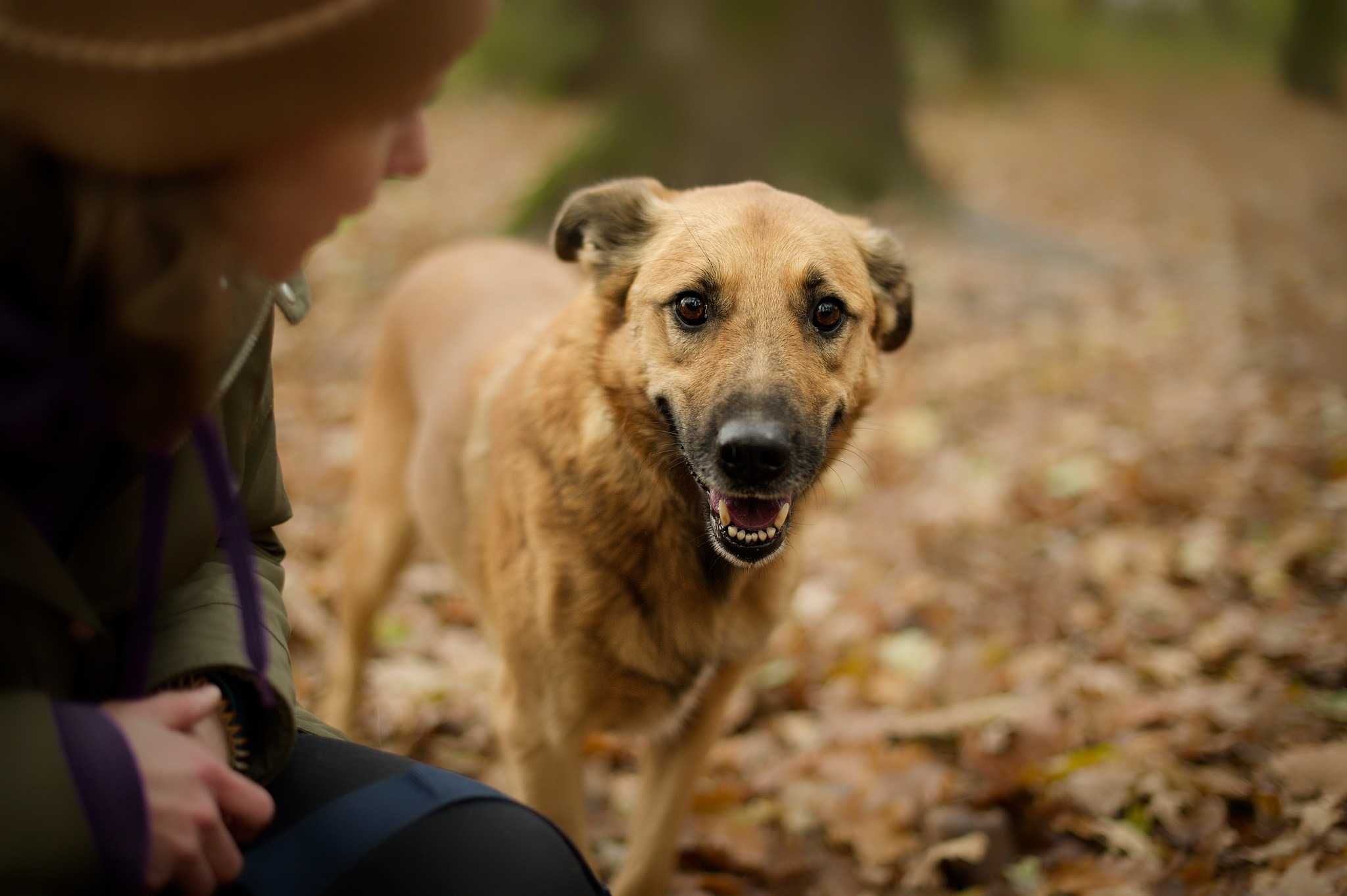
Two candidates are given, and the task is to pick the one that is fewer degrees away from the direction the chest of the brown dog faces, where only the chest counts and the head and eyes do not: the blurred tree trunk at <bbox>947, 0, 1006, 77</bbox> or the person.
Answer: the person

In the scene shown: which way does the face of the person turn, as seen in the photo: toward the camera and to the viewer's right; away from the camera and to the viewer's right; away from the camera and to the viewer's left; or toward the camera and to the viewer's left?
away from the camera and to the viewer's right

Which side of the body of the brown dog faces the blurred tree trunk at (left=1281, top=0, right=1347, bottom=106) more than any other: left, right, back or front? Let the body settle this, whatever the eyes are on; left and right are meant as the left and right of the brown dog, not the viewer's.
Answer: left

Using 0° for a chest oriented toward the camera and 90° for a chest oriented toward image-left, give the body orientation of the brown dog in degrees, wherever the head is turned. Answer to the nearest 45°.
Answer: approximately 315°

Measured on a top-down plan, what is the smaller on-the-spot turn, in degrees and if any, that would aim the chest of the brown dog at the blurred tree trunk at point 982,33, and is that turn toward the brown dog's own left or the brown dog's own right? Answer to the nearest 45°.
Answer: approximately 135° to the brown dog's own left

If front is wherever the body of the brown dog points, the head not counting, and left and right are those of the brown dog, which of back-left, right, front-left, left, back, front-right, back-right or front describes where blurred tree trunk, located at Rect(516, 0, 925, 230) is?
back-left

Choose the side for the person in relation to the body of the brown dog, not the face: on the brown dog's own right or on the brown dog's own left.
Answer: on the brown dog's own right
